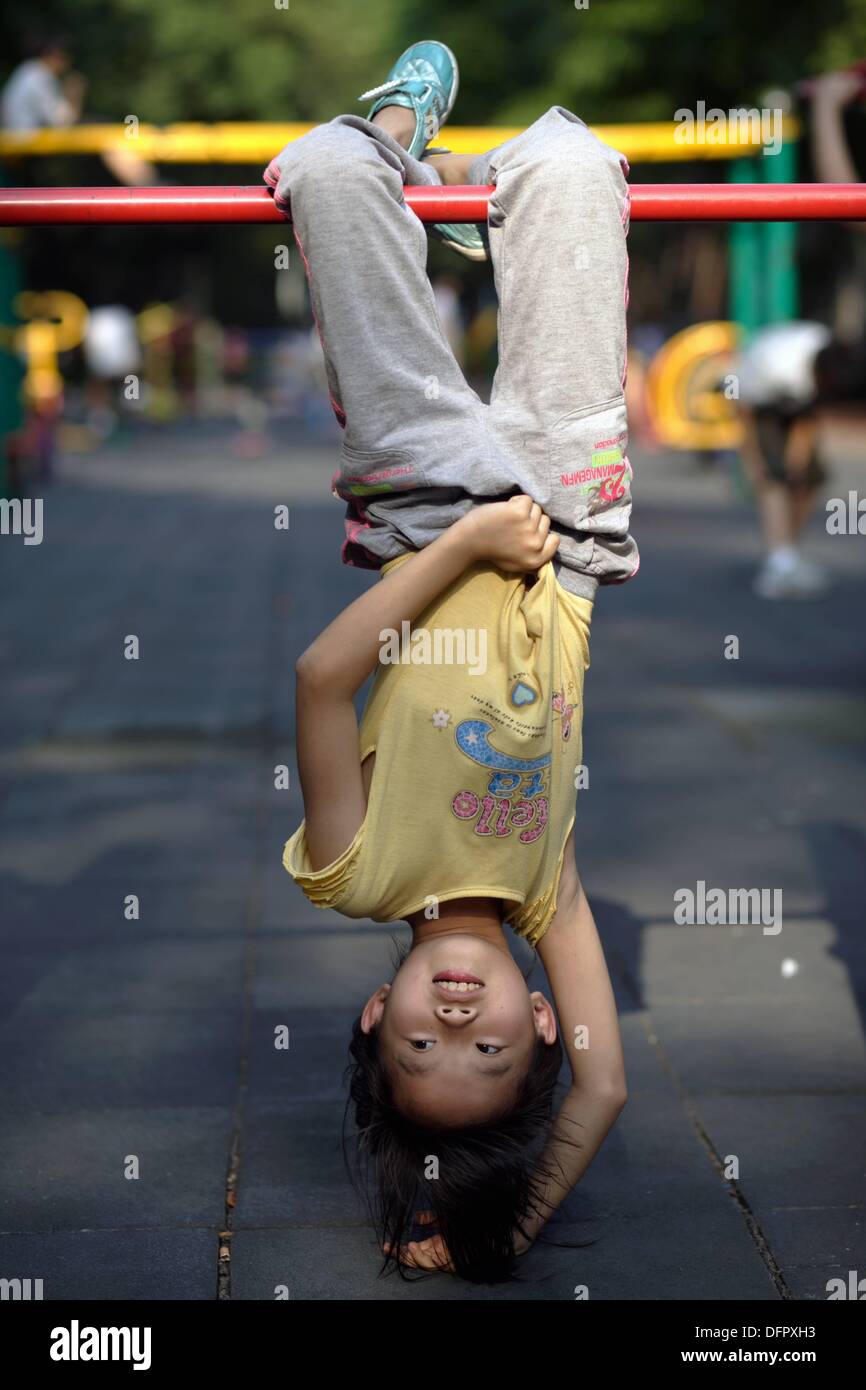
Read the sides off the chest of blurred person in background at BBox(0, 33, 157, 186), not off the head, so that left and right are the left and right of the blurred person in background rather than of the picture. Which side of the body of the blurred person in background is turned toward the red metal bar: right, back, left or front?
right

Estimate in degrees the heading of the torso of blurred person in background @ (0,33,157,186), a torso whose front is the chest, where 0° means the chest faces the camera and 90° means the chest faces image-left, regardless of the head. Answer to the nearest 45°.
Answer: approximately 270°

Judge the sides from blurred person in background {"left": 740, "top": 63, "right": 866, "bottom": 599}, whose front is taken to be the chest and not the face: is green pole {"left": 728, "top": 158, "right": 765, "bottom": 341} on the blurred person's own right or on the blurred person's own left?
on the blurred person's own left

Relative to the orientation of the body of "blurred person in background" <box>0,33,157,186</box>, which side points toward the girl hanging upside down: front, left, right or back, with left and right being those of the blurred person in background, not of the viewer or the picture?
right

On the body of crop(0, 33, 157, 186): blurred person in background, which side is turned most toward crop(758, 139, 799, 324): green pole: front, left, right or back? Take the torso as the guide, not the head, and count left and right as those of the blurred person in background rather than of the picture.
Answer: front

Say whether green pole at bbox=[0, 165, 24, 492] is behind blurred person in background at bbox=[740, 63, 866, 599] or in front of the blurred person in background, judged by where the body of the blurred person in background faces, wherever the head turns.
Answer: behind
